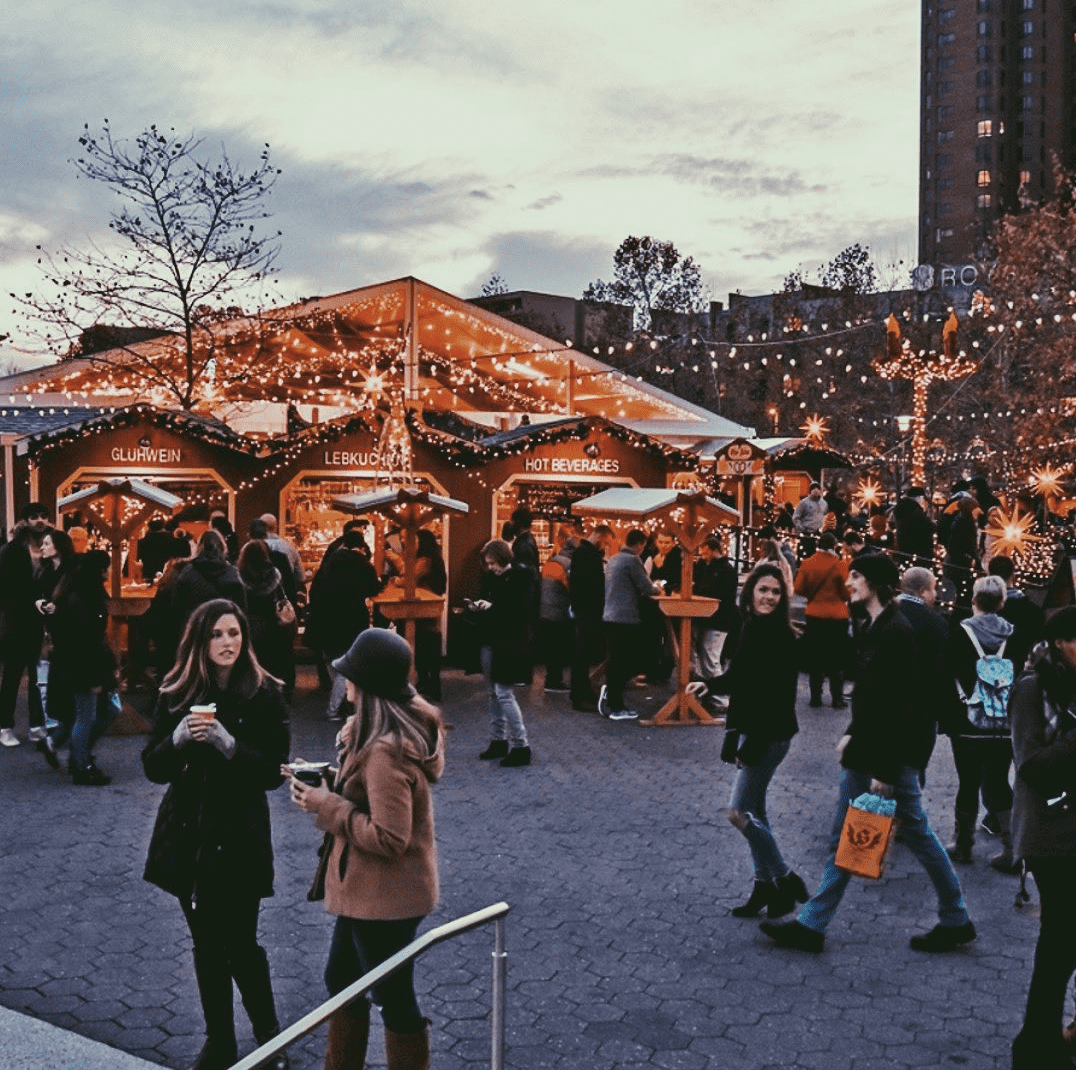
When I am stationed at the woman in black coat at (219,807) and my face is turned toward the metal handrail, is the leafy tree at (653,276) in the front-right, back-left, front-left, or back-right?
back-left

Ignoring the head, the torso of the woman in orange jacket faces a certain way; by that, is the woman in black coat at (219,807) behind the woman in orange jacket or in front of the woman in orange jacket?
behind

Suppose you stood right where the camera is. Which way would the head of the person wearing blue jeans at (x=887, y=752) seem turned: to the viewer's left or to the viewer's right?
to the viewer's left

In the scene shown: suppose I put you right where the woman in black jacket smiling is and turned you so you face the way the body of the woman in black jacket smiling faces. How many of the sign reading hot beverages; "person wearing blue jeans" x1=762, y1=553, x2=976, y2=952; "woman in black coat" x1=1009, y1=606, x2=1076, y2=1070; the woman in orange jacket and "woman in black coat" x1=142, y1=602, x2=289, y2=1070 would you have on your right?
2

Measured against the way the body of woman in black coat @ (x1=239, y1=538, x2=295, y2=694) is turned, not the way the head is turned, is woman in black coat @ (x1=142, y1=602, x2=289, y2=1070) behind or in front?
behind

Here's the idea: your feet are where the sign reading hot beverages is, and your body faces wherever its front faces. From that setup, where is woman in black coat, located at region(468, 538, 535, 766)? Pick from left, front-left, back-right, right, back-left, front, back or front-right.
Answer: front

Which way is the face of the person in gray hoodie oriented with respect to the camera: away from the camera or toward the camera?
away from the camera

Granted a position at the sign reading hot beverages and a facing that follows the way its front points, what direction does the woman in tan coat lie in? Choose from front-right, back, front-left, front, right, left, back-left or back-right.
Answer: front

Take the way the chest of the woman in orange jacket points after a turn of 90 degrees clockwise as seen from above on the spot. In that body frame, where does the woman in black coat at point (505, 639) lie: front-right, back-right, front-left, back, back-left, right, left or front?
back-right

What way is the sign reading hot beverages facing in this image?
toward the camera

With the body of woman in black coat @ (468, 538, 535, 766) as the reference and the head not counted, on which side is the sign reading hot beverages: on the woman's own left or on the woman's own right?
on the woman's own right

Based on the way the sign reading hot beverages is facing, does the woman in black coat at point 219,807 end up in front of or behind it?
in front

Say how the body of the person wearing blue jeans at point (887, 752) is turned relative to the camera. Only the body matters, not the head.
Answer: to the viewer's left

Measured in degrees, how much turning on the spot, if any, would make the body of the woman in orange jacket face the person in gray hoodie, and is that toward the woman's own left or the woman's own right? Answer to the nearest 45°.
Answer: approximately 180°

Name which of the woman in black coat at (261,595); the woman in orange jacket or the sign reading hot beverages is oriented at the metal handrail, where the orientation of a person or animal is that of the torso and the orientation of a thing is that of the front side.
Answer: the sign reading hot beverages

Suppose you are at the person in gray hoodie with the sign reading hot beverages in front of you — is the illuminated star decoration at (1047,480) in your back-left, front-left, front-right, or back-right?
front-right

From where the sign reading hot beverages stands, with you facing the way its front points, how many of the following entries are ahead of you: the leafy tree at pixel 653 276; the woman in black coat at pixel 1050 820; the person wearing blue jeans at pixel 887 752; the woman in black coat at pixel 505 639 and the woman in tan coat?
4

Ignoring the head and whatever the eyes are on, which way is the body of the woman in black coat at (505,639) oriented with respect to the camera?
to the viewer's left
